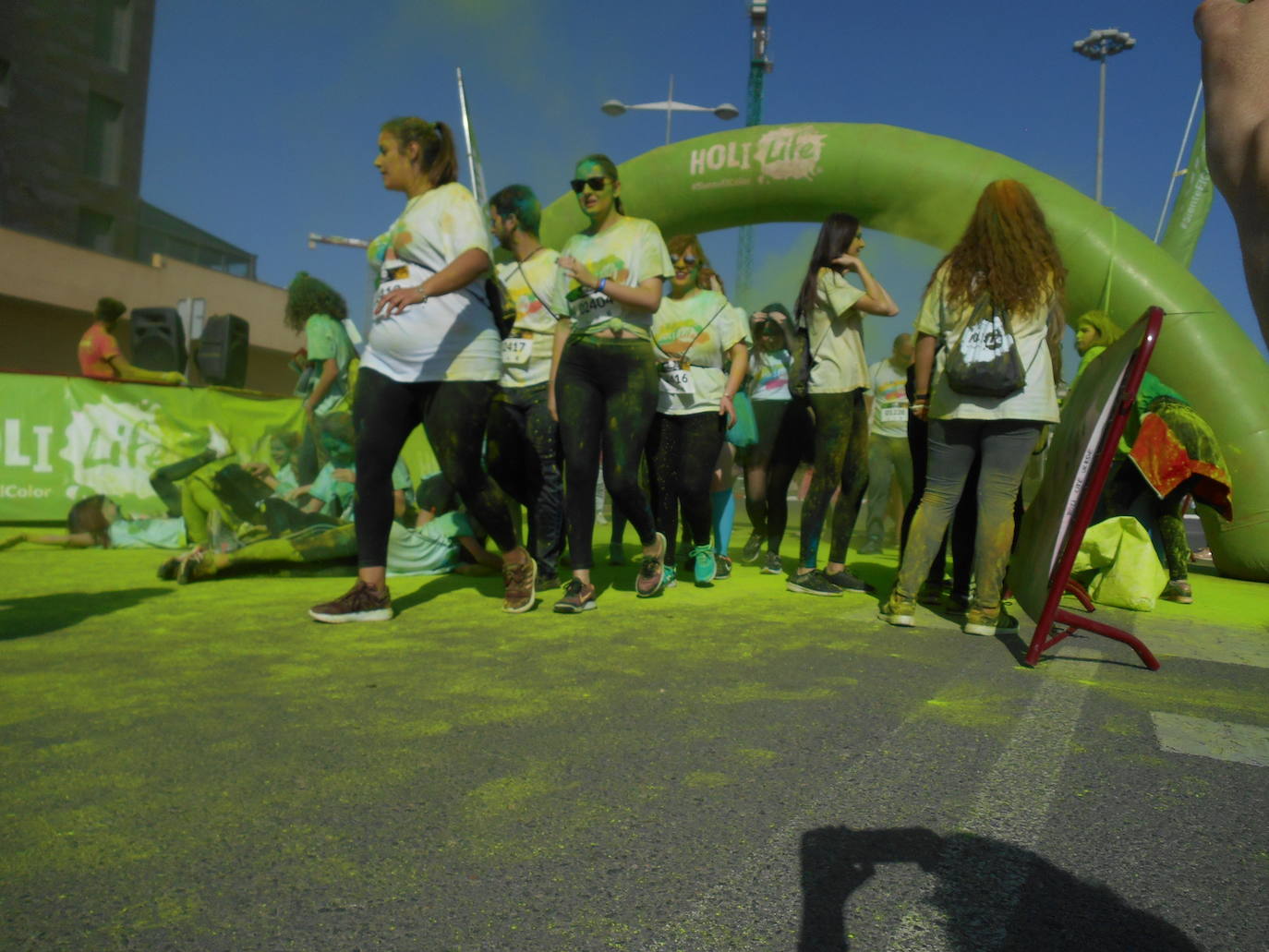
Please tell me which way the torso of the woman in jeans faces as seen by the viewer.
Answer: away from the camera

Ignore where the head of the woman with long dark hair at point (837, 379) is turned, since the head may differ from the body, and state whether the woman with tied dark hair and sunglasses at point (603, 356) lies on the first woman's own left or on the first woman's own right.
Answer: on the first woman's own right

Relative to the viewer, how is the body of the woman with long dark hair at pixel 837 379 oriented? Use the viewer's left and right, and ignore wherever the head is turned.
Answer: facing to the right of the viewer

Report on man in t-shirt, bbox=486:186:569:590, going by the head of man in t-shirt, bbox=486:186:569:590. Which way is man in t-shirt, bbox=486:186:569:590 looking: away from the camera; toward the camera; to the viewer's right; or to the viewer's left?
to the viewer's left

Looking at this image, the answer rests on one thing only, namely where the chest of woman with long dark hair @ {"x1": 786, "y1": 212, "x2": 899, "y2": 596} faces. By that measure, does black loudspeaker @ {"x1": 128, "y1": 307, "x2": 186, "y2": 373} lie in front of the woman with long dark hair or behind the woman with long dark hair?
behind

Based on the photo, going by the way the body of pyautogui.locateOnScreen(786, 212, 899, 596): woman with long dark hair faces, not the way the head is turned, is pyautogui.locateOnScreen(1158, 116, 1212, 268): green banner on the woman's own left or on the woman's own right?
on the woman's own left

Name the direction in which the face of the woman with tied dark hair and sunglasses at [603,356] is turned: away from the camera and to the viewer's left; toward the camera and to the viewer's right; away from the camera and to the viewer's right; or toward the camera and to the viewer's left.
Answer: toward the camera and to the viewer's left

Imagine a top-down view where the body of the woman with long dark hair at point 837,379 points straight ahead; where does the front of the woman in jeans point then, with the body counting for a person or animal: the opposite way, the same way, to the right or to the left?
to the left

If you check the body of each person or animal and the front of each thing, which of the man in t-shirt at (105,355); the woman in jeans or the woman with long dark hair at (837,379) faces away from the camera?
the woman in jeans

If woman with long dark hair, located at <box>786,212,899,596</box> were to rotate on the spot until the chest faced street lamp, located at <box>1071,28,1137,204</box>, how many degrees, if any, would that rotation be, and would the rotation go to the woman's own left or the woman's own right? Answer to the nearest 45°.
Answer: approximately 90° to the woman's own left

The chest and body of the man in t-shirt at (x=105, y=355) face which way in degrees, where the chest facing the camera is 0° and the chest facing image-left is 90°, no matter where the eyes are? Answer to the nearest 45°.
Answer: approximately 270°

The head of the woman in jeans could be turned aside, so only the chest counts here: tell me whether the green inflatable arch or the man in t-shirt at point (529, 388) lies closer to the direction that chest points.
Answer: the green inflatable arch

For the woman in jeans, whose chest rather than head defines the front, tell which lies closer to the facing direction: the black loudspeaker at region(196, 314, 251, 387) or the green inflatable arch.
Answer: the green inflatable arch

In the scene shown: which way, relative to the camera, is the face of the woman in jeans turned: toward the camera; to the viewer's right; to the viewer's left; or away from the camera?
away from the camera
